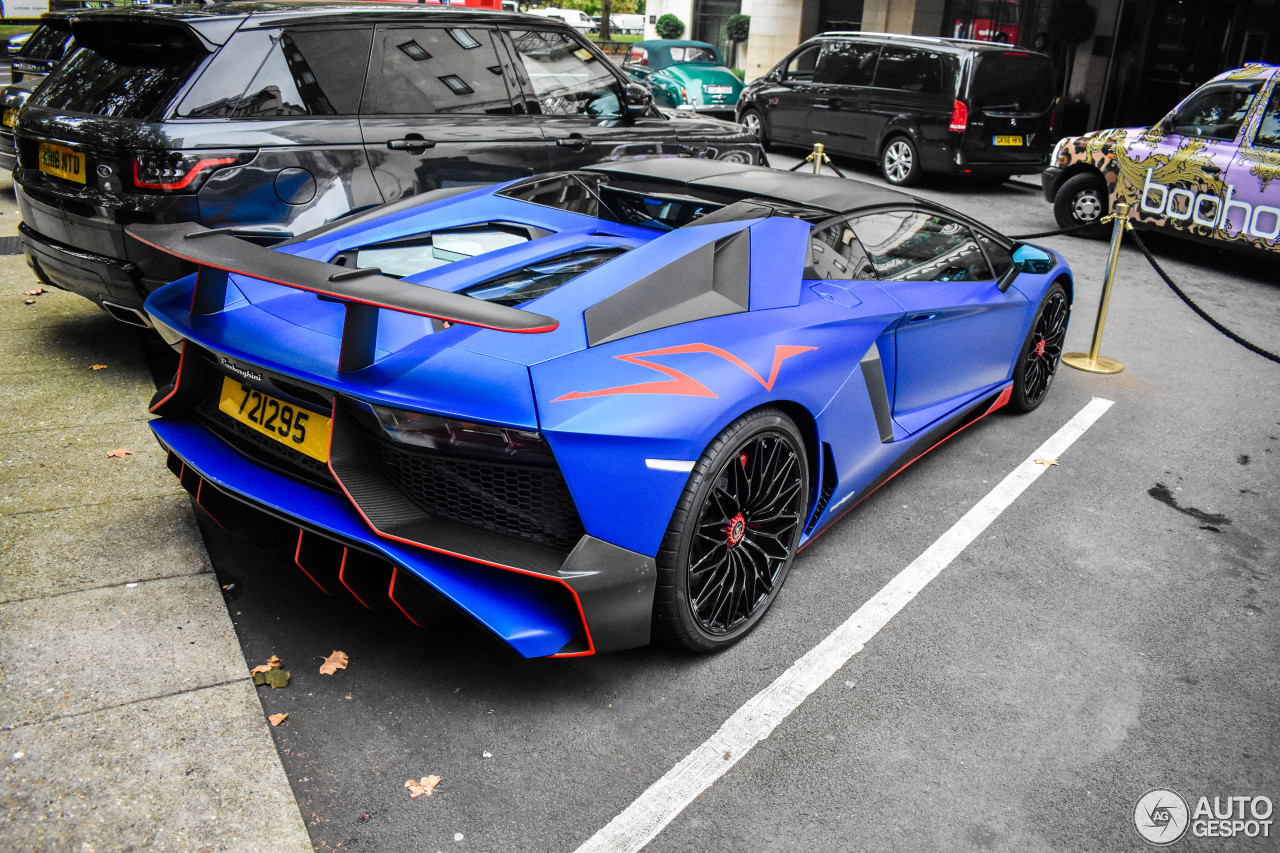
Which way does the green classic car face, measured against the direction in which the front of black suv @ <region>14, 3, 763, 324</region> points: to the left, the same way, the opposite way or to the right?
to the left

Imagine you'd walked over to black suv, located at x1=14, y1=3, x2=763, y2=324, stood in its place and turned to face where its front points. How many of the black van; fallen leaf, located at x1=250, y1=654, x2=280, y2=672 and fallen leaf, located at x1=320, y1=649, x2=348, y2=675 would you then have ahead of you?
1

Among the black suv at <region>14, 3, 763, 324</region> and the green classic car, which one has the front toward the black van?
the black suv

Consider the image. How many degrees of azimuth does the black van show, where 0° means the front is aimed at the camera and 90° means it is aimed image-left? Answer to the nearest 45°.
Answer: approximately 135°

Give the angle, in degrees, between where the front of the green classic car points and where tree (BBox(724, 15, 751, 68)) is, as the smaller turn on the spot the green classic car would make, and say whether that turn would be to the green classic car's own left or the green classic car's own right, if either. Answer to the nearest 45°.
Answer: approximately 45° to the green classic car's own right

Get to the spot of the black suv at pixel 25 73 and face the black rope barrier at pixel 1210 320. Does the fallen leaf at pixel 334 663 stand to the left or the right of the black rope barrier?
right

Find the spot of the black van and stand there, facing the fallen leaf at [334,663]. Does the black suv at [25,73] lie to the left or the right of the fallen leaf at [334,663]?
right

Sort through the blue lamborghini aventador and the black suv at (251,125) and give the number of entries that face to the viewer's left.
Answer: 0

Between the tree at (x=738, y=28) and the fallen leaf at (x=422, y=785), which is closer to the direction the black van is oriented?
the tree

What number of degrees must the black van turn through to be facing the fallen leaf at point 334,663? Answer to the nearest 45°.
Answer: approximately 135° to its left

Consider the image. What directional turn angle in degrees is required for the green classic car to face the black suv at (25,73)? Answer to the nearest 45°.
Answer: approximately 90° to its left

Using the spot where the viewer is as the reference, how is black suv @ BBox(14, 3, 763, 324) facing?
facing away from the viewer and to the right of the viewer

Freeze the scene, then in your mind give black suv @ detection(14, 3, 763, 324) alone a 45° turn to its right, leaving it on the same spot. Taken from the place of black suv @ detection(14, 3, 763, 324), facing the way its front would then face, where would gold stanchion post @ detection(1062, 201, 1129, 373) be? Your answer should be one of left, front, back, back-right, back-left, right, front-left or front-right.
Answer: front

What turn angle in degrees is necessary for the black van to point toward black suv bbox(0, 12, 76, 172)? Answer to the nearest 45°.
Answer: approximately 90° to its left
